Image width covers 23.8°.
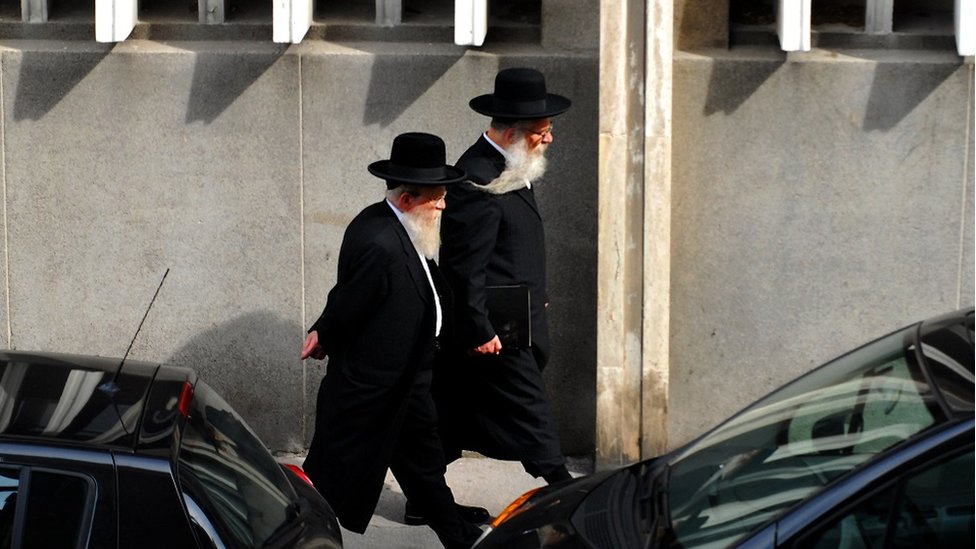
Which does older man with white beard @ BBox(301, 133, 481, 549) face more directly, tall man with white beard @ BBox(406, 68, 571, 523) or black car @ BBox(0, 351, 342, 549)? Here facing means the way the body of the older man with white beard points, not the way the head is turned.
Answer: the tall man with white beard

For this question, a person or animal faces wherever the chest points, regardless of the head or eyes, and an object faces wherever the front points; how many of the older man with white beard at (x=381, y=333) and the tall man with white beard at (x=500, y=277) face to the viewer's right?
2

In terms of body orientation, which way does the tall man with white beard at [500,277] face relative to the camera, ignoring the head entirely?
to the viewer's right

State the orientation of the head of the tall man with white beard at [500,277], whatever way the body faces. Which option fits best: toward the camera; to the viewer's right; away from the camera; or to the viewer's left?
to the viewer's right

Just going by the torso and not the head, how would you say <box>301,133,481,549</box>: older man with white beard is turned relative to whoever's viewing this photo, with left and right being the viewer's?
facing to the right of the viewer

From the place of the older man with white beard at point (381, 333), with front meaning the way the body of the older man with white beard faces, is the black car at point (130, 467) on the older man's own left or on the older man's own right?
on the older man's own right

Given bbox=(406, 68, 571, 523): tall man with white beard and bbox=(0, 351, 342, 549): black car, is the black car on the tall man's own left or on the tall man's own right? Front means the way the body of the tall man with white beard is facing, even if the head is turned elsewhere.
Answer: on the tall man's own right

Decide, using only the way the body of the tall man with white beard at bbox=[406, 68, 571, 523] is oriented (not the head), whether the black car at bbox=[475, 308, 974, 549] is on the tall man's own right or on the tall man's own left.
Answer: on the tall man's own right

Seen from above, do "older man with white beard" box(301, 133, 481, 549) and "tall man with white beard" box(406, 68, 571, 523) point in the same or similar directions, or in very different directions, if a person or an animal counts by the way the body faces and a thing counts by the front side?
same or similar directions

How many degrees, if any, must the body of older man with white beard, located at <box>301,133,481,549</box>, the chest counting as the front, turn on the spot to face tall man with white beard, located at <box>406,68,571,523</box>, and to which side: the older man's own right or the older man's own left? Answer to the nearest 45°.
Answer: approximately 45° to the older man's own left

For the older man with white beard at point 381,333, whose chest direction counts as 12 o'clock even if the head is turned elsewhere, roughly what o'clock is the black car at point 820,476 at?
The black car is roughly at 2 o'clock from the older man with white beard.

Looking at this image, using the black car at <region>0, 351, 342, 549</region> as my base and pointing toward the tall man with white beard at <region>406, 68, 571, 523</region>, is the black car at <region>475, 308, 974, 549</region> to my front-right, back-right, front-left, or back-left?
front-right

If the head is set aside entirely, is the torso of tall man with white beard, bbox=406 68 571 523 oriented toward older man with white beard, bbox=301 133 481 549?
no

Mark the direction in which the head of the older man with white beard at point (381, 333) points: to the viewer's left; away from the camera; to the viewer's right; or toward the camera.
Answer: to the viewer's right
